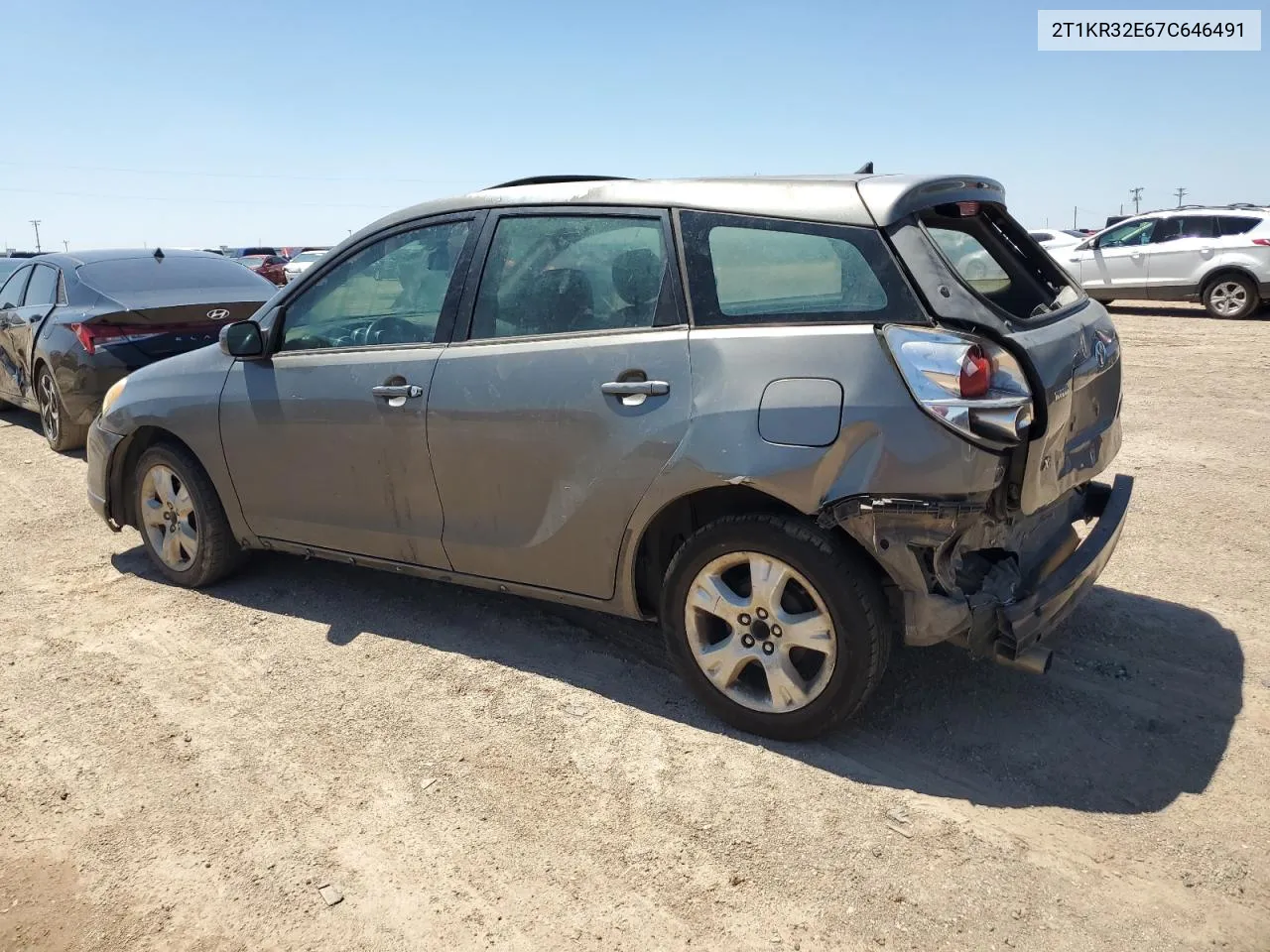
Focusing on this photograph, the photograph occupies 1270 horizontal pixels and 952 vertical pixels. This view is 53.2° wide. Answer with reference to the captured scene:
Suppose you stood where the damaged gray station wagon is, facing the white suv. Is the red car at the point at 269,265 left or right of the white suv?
left

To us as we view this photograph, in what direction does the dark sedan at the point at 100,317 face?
facing away from the viewer and to the left of the viewer

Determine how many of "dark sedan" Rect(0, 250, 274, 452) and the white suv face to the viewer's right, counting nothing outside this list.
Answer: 0

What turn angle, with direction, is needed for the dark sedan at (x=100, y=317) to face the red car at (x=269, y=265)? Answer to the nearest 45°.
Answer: approximately 45° to its right

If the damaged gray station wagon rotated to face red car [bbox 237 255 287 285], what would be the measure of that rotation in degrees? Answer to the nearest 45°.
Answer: approximately 45° to its right

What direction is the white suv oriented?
to the viewer's left

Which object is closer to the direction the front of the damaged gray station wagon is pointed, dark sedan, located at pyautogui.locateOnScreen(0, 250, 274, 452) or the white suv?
the dark sedan

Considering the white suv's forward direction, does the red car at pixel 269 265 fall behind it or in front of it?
in front

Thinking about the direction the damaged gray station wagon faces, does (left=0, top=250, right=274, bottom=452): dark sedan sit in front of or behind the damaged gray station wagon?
in front

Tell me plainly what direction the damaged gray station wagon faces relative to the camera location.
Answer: facing away from the viewer and to the left of the viewer

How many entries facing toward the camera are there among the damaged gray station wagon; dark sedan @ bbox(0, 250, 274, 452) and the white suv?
0
